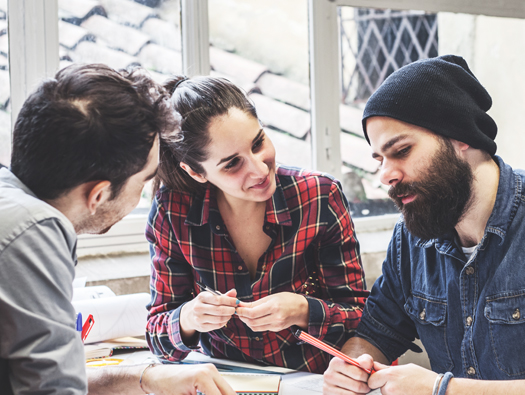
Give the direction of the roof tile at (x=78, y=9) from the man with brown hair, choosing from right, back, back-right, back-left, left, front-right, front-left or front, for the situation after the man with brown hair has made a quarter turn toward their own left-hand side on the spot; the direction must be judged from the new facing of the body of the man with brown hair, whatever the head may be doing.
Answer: front-right

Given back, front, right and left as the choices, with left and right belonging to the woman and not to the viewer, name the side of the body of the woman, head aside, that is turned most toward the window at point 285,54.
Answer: back

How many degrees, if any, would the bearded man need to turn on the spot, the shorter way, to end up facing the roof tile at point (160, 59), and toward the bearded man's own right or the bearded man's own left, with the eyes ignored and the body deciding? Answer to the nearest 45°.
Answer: approximately 90° to the bearded man's own right

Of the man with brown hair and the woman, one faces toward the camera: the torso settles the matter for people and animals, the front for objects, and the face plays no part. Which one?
the woman

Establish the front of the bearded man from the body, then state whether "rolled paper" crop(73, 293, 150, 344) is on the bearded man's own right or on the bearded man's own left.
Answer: on the bearded man's own right

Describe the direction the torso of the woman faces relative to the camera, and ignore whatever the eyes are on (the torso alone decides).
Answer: toward the camera

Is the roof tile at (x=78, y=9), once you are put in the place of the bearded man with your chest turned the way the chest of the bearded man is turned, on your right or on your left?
on your right

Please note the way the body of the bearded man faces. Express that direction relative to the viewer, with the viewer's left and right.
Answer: facing the viewer and to the left of the viewer

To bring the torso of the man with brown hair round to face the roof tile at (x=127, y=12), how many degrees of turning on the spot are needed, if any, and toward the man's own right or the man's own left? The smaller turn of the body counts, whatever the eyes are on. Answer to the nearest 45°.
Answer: approximately 45° to the man's own left

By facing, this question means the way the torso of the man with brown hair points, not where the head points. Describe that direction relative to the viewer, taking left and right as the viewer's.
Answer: facing away from the viewer and to the right of the viewer

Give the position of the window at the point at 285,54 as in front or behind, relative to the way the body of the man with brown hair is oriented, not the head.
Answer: in front

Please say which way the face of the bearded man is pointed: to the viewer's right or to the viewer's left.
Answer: to the viewer's left

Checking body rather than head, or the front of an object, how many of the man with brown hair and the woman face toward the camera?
1

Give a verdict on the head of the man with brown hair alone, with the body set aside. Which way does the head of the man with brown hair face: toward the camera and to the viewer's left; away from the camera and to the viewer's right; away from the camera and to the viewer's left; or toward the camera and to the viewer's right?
away from the camera and to the viewer's right
